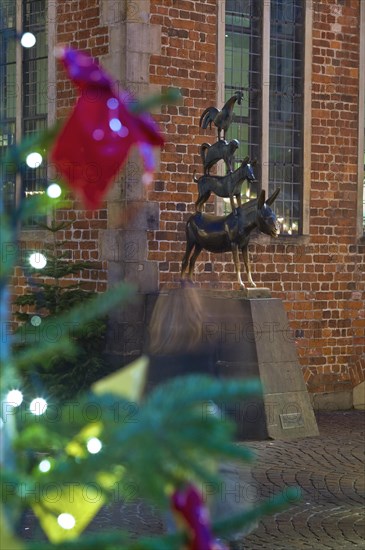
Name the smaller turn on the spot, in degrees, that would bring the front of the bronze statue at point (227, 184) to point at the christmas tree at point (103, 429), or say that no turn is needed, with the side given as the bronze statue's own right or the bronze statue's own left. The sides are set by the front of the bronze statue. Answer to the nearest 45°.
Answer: approximately 90° to the bronze statue's own right

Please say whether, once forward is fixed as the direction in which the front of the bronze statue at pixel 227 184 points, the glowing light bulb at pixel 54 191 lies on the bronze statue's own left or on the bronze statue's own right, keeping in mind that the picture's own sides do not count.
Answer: on the bronze statue's own right

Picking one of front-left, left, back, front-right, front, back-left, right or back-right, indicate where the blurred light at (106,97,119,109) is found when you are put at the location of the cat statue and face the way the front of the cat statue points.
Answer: right

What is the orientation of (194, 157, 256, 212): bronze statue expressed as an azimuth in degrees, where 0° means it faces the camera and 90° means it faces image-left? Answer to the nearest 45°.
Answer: approximately 270°

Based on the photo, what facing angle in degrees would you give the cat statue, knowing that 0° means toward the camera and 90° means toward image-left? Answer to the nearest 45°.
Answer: approximately 270°

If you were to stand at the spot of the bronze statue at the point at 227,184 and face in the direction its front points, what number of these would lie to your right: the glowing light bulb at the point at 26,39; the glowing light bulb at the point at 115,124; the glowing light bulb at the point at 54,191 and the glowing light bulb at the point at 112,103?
4

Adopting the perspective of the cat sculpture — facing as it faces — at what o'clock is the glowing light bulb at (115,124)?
The glowing light bulb is roughly at 3 o'clock from the cat sculpture.
